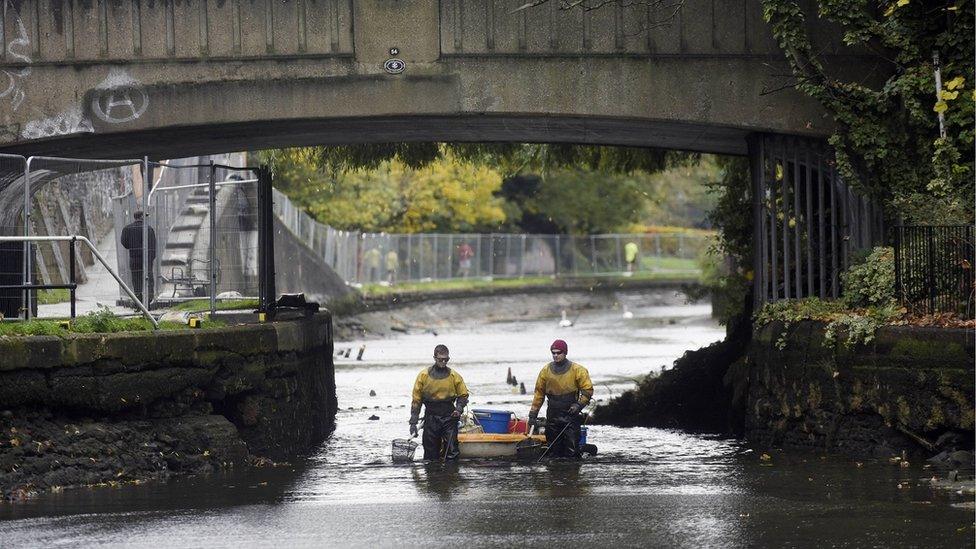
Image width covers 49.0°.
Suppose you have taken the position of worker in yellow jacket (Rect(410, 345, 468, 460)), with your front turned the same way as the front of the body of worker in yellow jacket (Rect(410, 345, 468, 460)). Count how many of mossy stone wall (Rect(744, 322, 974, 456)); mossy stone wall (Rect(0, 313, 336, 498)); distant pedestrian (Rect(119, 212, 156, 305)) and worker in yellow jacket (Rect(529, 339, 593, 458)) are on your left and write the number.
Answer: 2

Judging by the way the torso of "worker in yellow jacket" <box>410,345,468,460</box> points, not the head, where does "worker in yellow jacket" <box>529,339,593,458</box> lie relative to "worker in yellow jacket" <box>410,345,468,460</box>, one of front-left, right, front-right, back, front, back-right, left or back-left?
left

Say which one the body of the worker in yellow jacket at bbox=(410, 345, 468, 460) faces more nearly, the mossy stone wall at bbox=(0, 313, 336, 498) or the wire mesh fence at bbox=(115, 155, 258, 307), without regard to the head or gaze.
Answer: the mossy stone wall

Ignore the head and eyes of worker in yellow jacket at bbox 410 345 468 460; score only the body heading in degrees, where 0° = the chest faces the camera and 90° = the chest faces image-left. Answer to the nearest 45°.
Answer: approximately 0°

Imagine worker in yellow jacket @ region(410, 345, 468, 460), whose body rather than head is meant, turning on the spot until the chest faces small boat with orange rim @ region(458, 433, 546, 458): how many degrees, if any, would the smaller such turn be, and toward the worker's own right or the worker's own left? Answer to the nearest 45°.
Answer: approximately 90° to the worker's own left

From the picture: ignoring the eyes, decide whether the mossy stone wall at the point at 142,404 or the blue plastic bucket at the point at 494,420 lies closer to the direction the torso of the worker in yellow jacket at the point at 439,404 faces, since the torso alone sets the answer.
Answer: the mossy stone wall

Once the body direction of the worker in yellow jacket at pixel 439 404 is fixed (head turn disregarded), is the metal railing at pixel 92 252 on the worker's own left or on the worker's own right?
on the worker's own right

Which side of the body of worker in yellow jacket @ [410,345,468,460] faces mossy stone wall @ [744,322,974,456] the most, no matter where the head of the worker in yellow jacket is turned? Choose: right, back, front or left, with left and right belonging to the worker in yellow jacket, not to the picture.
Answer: left

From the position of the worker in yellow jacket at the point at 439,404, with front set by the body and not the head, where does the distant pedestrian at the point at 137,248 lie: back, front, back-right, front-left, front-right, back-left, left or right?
right

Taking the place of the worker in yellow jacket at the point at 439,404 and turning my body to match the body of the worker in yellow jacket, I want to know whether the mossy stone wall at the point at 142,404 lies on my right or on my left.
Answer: on my right

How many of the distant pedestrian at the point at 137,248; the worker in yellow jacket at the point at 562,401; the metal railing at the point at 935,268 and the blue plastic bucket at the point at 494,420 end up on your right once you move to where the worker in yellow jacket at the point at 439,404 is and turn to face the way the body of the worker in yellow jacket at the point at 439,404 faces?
1
